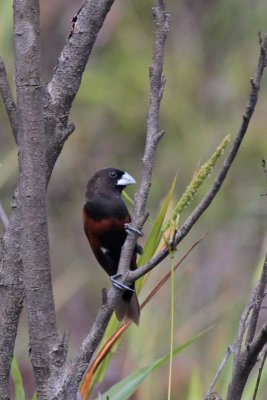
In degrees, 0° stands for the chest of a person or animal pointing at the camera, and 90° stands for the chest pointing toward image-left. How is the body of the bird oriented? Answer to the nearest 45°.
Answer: approximately 315°

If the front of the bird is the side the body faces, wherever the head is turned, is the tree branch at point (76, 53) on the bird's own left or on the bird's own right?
on the bird's own right

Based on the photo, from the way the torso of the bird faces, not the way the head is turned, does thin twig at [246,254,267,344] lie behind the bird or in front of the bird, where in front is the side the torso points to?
in front
